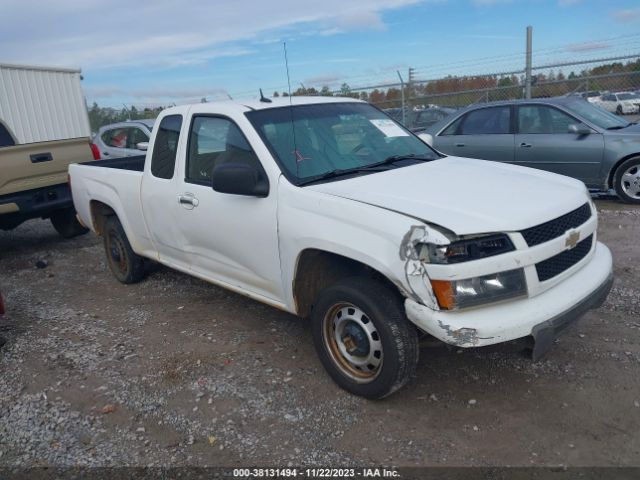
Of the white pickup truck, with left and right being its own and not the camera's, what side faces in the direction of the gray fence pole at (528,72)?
left

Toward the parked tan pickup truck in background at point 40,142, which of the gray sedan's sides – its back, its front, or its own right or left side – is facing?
back

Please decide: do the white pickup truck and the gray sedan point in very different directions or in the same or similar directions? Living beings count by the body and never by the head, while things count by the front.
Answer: same or similar directions

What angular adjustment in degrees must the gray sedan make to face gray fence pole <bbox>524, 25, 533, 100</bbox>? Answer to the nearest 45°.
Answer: approximately 90° to its left

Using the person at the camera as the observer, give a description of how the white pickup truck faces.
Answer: facing the viewer and to the right of the viewer

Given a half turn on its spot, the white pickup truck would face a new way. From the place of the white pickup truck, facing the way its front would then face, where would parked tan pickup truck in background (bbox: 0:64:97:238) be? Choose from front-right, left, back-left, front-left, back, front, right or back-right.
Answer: front

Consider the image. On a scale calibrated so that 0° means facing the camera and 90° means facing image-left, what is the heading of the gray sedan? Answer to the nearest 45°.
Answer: approximately 270°

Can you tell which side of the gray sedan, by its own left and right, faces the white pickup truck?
right

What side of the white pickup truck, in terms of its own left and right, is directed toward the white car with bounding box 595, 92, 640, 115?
left

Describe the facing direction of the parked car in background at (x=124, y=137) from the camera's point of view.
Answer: facing to the right of the viewer

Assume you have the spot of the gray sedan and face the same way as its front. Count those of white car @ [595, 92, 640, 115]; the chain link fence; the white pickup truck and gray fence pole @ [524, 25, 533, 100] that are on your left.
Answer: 3

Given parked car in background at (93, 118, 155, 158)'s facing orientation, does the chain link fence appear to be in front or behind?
in front
